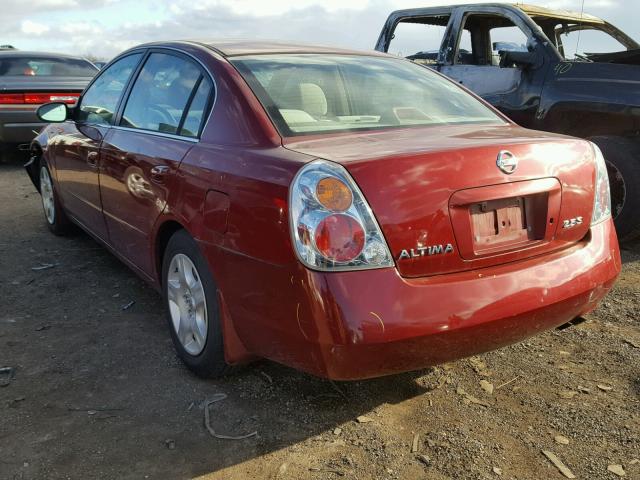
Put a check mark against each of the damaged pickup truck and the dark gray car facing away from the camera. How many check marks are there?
1

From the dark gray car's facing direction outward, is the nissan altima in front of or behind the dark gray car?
behind

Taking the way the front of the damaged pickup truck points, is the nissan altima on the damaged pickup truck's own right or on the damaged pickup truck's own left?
on the damaged pickup truck's own right

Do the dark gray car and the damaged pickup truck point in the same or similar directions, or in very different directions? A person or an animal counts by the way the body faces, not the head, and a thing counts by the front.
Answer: very different directions

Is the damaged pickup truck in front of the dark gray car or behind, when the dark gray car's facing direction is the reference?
behind

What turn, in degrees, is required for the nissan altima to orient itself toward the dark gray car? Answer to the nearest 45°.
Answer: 0° — it already faces it

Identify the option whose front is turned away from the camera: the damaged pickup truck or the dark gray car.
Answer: the dark gray car

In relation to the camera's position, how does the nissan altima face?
facing away from the viewer and to the left of the viewer

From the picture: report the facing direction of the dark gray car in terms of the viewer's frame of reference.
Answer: facing away from the viewer

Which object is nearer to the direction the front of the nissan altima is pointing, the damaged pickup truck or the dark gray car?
the dark gray car

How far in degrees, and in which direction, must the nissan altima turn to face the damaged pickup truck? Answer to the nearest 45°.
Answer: approximately 90° to its right
